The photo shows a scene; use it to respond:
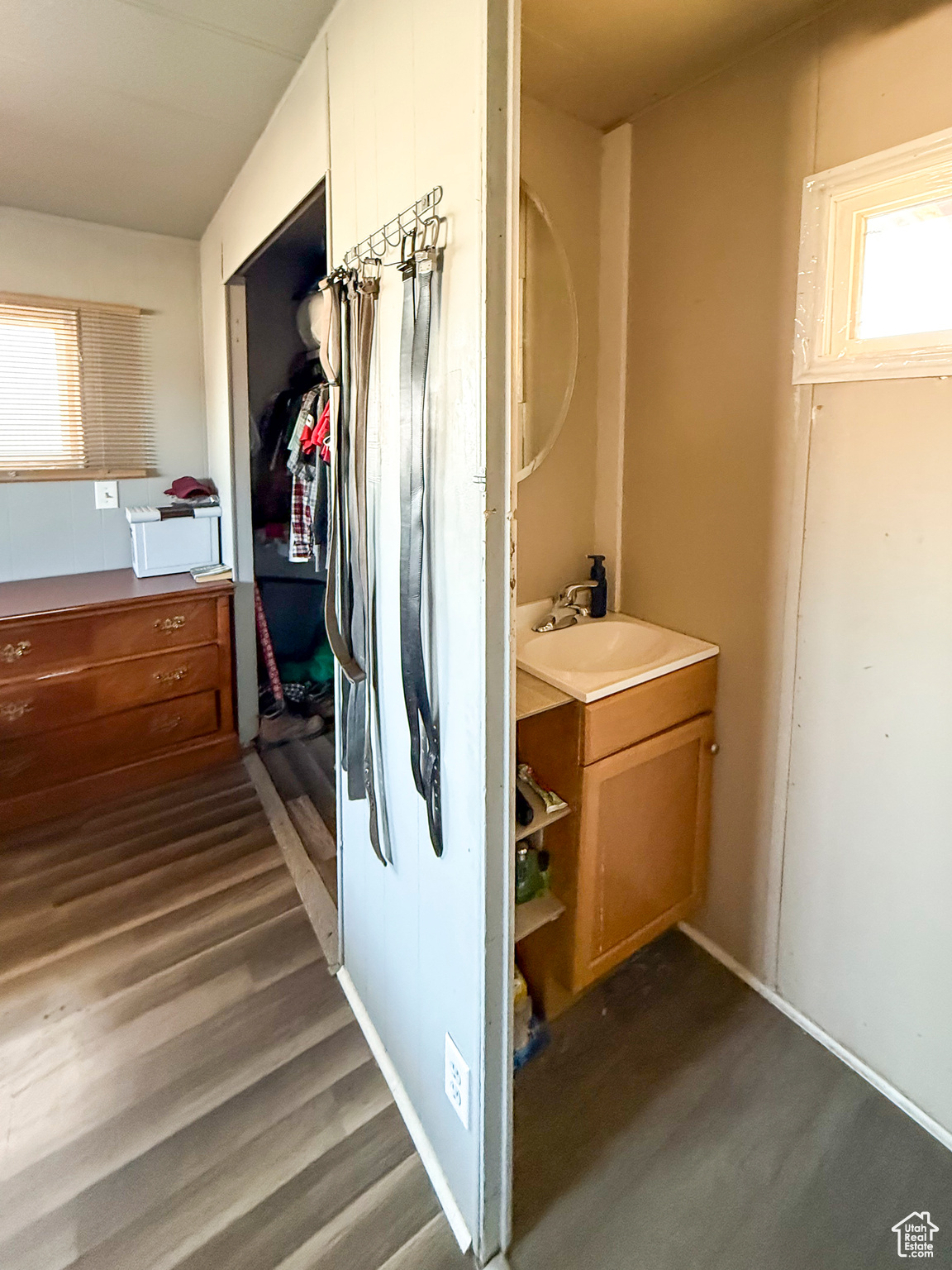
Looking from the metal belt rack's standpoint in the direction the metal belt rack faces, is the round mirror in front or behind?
behind

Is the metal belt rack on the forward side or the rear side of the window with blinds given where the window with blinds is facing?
on the forward side

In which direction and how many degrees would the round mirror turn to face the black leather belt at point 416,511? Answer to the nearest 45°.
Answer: approximately 45° to its right

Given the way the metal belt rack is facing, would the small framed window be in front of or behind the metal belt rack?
behind

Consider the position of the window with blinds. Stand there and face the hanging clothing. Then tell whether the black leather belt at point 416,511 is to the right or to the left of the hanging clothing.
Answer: right

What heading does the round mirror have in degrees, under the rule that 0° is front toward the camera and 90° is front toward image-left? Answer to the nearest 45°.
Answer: approximately 315°

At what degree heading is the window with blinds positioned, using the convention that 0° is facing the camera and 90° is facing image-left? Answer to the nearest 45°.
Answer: approximately 0°
